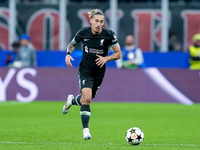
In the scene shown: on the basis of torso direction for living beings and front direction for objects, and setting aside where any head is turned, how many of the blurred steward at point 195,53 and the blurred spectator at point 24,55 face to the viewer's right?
0

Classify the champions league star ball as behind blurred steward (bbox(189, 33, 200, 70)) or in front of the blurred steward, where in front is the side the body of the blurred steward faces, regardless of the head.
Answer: in front

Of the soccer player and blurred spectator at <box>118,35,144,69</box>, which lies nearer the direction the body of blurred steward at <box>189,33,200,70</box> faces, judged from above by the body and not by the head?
the soccer player

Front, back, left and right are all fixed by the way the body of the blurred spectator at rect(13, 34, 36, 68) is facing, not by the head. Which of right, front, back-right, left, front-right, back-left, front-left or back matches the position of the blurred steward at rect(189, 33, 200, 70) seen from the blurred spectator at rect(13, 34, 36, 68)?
back-left

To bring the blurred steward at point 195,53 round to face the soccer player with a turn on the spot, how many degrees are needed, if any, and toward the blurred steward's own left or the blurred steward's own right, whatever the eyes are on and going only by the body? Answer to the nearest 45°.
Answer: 0° — they already face them

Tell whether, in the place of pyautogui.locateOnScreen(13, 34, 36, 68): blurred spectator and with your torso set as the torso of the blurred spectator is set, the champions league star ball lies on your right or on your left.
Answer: on your left

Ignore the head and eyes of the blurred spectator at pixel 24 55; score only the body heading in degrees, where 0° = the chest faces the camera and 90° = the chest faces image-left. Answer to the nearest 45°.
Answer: approximately 45°

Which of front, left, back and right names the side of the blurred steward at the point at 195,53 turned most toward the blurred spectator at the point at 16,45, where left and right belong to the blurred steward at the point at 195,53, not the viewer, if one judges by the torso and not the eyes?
right

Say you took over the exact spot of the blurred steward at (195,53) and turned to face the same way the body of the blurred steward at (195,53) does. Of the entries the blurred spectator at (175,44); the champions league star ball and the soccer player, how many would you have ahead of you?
2

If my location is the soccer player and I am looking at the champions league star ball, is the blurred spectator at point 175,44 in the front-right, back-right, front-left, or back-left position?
back-left
